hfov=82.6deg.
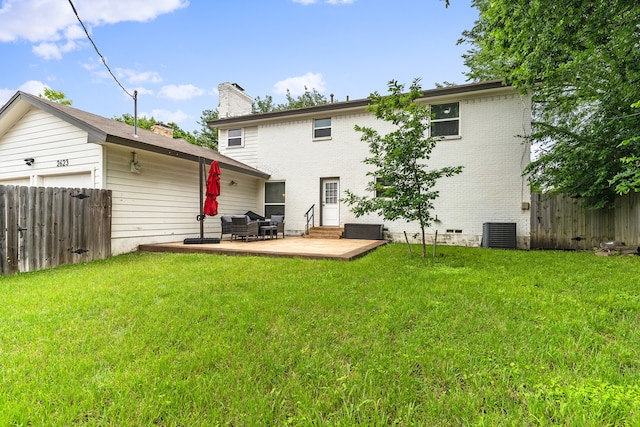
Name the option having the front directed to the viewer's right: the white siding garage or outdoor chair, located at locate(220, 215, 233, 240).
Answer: the outdoor chair

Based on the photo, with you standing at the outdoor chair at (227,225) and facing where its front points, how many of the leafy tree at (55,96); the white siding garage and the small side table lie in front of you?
1

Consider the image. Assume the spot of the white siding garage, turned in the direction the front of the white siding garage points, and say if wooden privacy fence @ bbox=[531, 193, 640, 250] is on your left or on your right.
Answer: on your left

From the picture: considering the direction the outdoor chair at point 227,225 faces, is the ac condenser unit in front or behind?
in front

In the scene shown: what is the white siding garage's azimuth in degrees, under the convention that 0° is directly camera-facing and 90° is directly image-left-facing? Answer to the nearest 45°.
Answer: approximately 45°

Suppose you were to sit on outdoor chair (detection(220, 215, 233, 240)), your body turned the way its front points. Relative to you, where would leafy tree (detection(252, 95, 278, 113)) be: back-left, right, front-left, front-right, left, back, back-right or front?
left

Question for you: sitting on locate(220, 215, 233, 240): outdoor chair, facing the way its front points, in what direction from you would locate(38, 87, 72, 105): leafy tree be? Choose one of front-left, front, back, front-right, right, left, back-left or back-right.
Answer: back-left

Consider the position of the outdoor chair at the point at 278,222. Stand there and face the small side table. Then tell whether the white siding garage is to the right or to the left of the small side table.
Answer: right

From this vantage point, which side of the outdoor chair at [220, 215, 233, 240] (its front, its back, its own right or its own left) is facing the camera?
right

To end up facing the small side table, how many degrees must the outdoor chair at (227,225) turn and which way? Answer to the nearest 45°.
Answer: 0° — it already faces it

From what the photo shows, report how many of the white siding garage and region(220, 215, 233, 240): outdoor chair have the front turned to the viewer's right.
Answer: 1

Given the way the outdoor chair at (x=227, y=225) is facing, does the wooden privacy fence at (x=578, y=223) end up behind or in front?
in front
